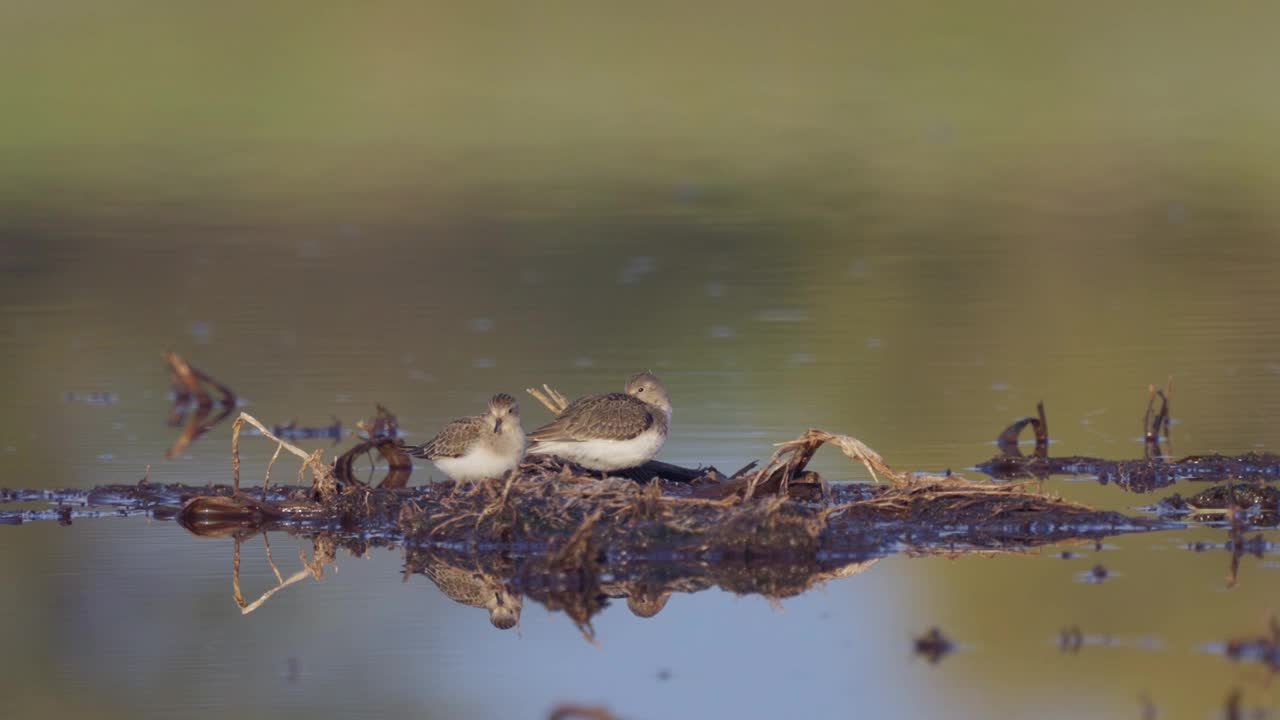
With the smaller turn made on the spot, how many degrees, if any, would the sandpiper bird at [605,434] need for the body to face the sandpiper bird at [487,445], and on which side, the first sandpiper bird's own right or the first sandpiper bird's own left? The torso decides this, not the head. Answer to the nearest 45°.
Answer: approximately 135° to the first sandpiper bird's own right

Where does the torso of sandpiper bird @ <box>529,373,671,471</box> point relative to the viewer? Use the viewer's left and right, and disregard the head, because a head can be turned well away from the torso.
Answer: facing to the right of the viewer
